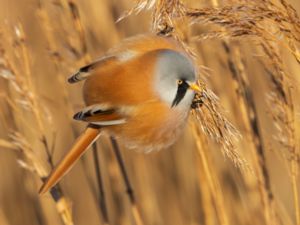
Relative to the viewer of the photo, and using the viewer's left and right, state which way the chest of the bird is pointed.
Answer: facing away from the viewer and to the right of the viewer
